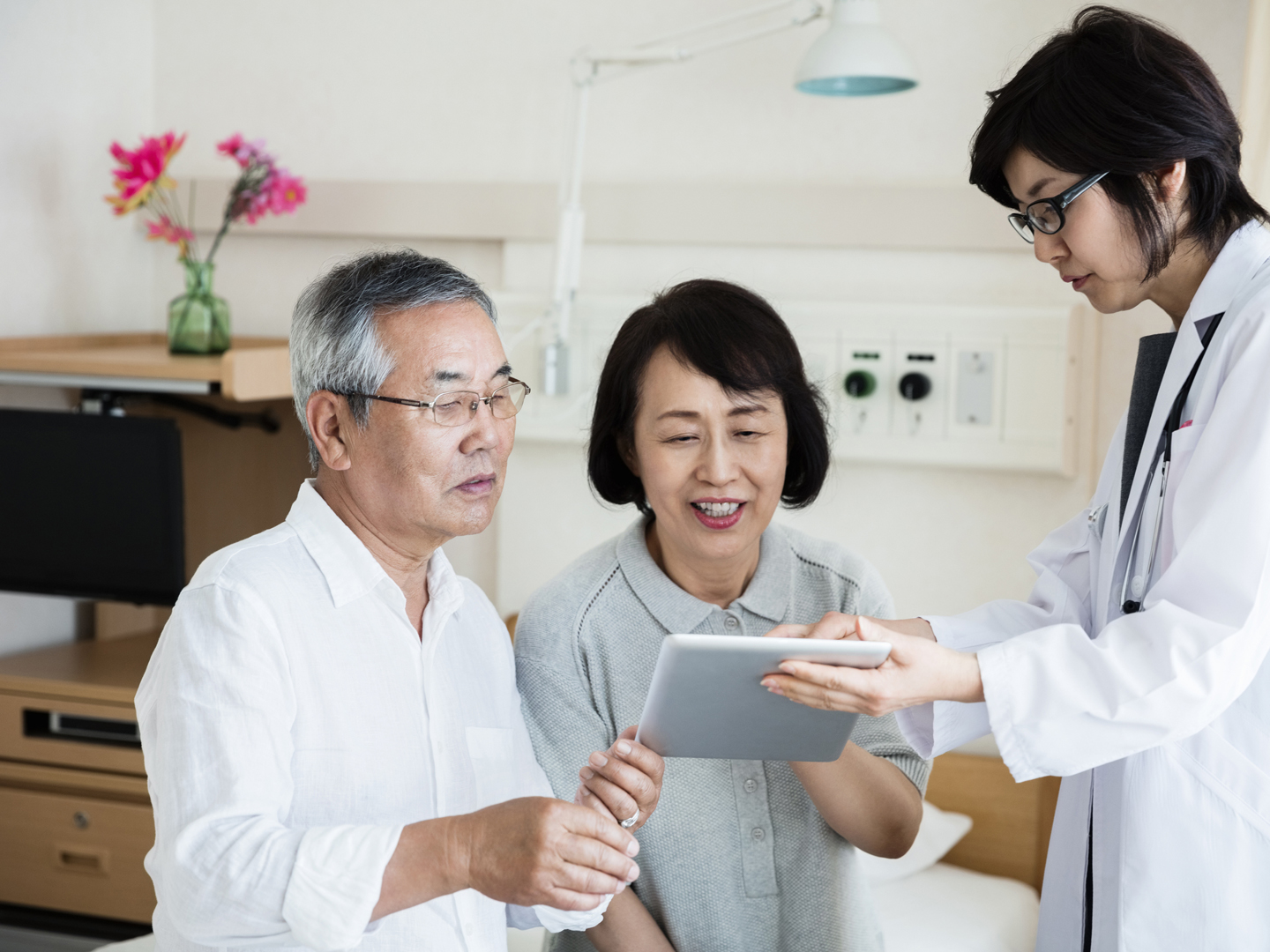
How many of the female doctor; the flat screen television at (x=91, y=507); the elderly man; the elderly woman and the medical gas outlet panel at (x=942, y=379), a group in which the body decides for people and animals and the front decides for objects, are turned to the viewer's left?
1

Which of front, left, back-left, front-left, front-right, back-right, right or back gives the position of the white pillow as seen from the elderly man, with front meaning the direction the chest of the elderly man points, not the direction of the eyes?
left

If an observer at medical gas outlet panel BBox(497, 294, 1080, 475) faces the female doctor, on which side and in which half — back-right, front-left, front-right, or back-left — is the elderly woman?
front-right

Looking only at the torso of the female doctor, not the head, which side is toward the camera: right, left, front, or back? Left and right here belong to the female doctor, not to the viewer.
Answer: left

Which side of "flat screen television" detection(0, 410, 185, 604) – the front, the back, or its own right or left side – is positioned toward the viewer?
front

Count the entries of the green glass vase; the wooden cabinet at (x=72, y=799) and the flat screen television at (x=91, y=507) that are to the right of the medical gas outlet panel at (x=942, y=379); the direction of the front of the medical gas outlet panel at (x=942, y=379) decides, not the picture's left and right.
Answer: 3

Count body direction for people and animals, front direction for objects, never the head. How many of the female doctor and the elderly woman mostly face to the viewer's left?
1

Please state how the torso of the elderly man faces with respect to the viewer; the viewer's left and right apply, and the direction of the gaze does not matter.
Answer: facing the viewer and to the right of the viewer

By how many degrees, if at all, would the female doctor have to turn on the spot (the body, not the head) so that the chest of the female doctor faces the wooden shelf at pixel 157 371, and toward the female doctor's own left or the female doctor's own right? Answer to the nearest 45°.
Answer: approximately 45° to the female doctor's own right

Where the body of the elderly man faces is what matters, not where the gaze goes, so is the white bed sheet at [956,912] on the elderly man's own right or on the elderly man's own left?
on the elderly man's own left

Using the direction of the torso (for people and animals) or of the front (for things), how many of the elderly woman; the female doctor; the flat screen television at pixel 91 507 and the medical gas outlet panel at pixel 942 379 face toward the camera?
3

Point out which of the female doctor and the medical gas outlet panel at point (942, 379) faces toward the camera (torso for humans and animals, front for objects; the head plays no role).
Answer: the medical gas outlet panel

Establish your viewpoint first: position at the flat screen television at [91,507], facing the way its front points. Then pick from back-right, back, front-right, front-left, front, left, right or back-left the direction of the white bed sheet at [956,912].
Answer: front-left

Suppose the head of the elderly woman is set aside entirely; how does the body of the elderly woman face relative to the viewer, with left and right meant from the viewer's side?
facing the viewer
